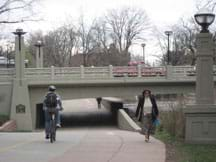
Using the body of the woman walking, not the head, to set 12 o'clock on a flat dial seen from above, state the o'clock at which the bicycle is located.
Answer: The bicycle is roughly at 3 o'clock from the woman walking.

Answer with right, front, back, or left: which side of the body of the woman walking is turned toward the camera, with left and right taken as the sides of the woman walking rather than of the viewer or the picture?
front

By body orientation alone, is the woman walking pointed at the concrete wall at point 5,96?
no

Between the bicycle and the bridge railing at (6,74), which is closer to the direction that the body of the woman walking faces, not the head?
the bicycle

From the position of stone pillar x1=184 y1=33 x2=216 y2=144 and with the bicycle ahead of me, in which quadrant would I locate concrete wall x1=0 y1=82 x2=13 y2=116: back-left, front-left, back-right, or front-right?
front-right

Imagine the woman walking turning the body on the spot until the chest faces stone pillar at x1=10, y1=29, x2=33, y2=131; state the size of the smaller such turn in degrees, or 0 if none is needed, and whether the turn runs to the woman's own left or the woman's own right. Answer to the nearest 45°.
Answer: approximately 135° to the woman's own right

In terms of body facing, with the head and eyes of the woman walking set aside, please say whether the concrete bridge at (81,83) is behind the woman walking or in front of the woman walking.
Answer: behind

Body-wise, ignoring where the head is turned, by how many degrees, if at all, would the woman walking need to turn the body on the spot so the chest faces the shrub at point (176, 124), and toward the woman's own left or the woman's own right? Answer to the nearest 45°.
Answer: approximately 135° to the woman's own left
